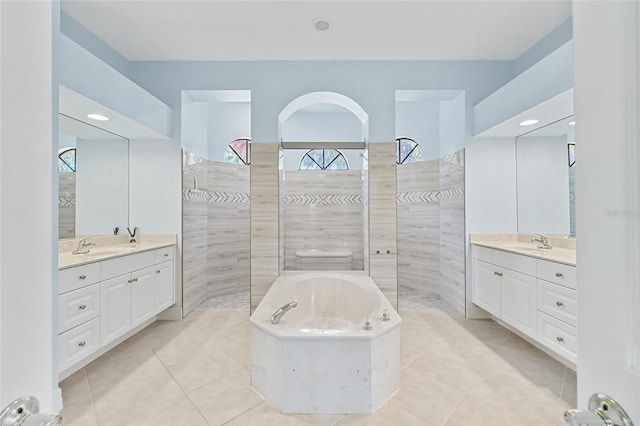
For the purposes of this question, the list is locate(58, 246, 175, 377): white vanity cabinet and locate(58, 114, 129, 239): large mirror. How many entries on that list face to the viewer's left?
0

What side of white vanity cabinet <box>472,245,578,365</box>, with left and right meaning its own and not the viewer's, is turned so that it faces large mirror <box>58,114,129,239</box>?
front

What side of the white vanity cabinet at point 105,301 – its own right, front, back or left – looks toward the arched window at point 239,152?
left

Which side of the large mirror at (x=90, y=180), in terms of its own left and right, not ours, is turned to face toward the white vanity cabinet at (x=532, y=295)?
front

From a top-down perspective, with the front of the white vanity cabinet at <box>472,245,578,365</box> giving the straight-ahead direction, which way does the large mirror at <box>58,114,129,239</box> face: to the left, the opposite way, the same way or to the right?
the opposite way

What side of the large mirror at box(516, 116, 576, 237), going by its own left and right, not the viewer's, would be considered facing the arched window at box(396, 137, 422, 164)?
right

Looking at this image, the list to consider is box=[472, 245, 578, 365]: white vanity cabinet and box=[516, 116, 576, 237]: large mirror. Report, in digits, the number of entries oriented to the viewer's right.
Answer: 0

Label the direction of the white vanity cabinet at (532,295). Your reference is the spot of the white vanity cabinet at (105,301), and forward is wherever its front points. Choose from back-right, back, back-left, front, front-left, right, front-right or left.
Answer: front

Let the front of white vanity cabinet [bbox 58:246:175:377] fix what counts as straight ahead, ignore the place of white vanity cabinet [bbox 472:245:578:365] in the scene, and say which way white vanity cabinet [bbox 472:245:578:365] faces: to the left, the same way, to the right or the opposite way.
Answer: the opposite way

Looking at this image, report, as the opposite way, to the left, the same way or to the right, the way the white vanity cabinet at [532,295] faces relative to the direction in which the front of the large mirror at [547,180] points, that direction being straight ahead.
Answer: the same way

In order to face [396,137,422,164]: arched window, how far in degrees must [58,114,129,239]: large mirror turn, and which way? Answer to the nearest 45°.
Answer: approximately 45° to its left

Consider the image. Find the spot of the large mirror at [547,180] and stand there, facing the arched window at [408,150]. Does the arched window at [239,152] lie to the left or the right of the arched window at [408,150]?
left

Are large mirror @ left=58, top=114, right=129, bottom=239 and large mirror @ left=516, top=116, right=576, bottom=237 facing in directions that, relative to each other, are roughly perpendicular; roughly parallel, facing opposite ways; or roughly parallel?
roughly parallel, facing opposite ways

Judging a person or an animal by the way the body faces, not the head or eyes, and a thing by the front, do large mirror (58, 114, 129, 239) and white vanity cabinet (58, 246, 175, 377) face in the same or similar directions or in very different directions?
same or similar directions

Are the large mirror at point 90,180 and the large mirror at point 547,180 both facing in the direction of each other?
yes

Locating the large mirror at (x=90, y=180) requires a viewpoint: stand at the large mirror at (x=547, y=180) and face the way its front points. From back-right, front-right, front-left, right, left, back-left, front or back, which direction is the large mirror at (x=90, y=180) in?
front

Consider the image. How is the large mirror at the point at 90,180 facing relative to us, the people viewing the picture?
facing the viewer and to the right of the viewer

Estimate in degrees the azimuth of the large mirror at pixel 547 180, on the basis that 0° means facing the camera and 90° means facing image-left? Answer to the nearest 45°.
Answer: approximately 45°
